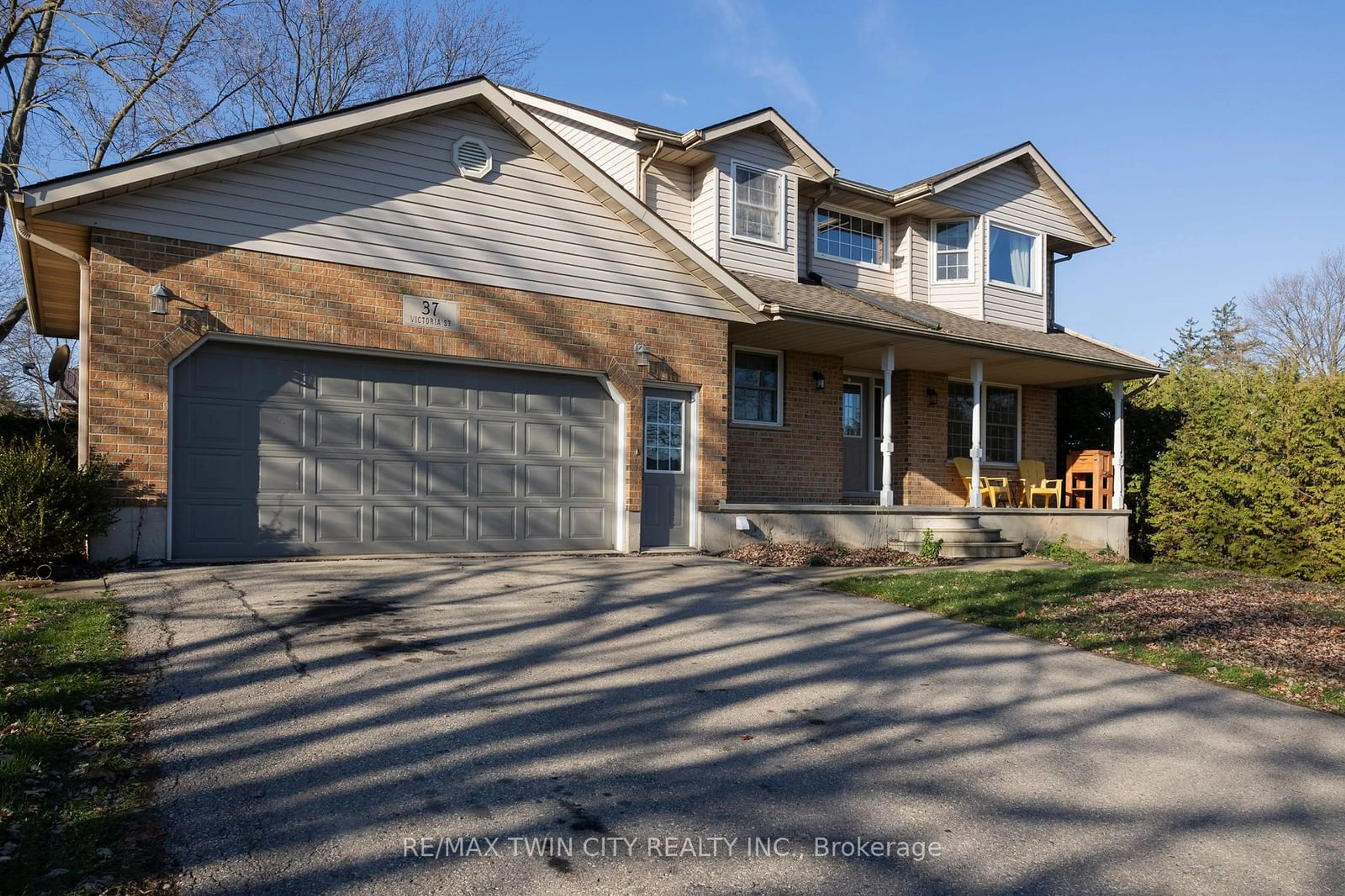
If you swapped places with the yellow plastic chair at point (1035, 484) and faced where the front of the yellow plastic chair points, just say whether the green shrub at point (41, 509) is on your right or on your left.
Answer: on your right

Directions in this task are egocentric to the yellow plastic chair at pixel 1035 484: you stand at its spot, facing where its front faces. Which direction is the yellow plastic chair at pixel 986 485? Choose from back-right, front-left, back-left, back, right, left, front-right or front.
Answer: right

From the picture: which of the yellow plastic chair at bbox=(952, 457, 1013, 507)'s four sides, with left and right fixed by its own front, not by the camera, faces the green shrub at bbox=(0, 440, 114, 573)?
right

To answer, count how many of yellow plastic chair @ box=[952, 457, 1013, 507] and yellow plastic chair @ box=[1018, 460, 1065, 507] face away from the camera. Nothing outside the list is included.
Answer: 0

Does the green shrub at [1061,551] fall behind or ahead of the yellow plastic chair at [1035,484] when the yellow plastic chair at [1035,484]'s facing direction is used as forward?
ahead

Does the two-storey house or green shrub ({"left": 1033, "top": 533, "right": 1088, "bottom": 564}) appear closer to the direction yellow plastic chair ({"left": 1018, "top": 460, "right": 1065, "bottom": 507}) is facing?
the green shrub

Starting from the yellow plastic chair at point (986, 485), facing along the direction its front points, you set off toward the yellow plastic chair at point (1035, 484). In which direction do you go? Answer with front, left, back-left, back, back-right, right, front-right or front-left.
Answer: left

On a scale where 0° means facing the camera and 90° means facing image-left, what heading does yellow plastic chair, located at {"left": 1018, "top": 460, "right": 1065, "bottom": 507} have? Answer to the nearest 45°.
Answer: approximately 315°

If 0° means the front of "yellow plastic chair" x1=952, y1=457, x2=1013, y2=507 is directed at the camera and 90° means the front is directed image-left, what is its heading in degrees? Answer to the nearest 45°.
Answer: approximately 315°
